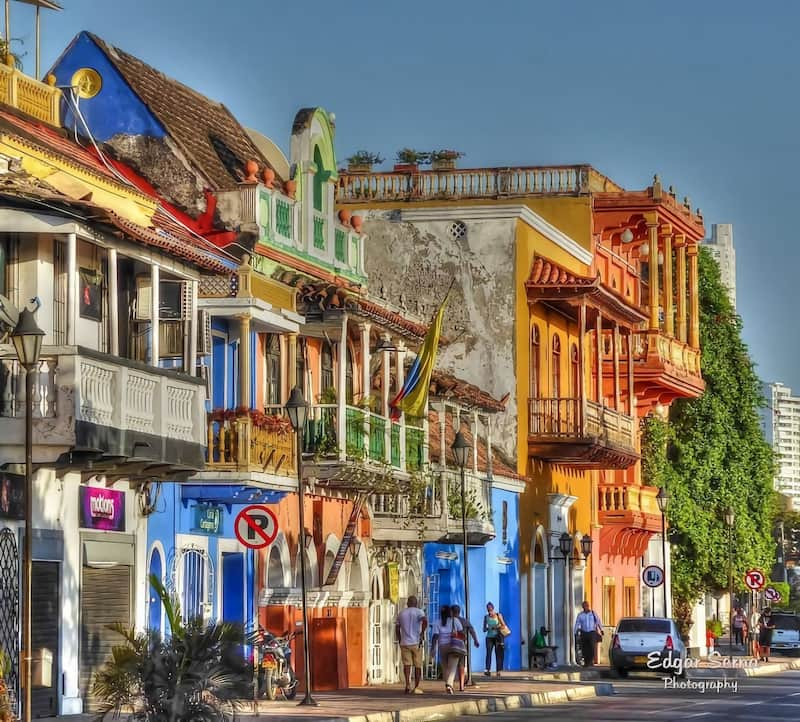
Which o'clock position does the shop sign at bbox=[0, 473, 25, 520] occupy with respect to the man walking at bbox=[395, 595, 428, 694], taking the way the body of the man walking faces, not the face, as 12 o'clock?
The shop sign is roughly at 7 o'clock from the man walking.

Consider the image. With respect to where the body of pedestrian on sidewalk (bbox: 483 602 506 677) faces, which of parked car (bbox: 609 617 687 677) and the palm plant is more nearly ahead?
the palm plant

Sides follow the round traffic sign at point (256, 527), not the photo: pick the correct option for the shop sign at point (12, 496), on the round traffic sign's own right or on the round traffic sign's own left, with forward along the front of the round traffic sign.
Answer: on the round traffic sign's own right

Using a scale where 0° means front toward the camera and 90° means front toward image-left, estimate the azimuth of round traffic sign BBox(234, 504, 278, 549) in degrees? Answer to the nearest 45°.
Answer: approximately 0°

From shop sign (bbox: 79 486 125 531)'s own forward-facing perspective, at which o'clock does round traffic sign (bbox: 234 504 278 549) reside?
The round traffic sign is roughly at 11 o'clock from the shop sign.

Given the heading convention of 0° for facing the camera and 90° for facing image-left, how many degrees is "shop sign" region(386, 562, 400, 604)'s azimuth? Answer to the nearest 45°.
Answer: approximately 0°

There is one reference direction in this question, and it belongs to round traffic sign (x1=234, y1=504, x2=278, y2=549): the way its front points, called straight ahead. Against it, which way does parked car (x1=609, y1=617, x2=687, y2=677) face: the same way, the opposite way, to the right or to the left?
the opposite way

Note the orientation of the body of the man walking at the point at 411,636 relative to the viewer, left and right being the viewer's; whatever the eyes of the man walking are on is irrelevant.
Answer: facing away from the viewer

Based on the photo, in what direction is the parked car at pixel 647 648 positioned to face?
away from the camera

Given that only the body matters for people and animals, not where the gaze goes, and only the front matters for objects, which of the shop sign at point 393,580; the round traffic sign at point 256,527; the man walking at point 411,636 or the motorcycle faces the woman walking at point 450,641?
the shop sign

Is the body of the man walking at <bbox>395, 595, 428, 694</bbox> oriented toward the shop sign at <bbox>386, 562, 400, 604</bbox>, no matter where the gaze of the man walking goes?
yes
